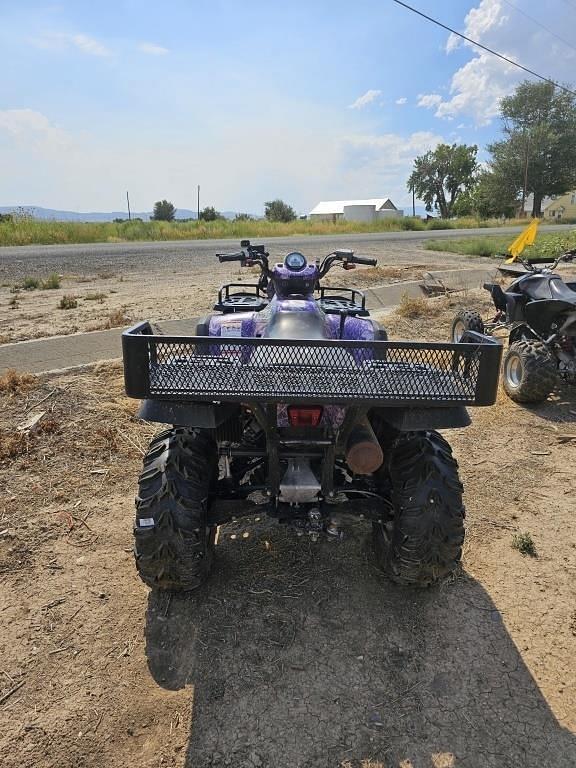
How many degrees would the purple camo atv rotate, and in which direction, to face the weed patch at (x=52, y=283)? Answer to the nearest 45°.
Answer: approximately 45° to its left

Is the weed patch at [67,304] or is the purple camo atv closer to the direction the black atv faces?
the weed patch

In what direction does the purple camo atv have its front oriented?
away from the camera

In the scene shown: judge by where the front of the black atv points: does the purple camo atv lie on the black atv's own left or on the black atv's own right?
on the black atv's own left

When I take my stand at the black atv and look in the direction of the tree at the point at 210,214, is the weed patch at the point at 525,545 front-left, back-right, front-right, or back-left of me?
back-left
